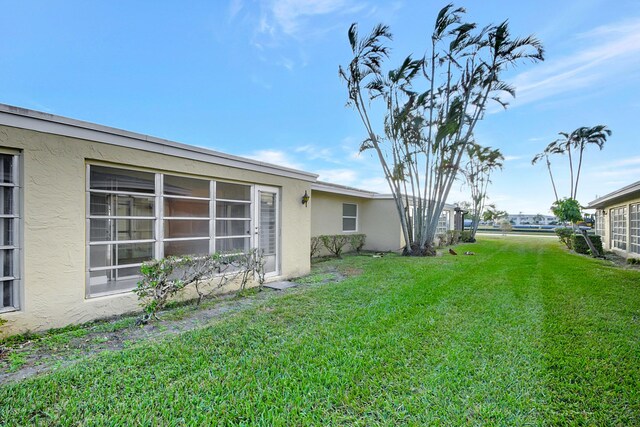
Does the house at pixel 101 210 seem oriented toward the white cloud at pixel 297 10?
no

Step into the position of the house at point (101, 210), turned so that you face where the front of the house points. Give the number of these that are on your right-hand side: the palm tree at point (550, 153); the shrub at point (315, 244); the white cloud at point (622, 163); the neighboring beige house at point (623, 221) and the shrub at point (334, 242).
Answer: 0

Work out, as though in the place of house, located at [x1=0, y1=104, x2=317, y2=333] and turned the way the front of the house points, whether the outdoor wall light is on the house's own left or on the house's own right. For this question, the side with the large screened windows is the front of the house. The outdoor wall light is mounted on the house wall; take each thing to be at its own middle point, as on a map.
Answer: on the house's own left

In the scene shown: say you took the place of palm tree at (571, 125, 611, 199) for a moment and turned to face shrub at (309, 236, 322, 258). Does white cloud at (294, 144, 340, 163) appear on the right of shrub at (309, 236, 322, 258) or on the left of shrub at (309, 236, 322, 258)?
right

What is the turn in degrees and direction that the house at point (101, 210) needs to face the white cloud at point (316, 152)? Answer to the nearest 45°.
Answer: approximately 90° to its left

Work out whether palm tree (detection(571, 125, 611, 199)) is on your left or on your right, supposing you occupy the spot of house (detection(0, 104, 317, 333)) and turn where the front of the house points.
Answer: on your left

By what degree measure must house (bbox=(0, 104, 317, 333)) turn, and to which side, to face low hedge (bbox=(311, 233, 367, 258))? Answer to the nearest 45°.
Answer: approximately 90° to its left

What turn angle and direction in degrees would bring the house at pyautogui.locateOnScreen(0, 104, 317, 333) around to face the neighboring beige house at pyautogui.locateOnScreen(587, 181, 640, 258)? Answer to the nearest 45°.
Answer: approximately 45° to its left

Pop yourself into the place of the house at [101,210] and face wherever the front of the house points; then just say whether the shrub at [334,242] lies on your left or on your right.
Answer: on your left

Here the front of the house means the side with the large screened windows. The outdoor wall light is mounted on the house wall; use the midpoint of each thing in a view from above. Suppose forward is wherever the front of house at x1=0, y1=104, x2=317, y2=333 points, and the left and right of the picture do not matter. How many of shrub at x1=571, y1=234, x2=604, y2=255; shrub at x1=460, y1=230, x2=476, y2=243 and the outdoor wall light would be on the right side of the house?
0

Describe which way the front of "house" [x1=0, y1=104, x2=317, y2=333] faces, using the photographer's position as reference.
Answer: facing the viewer and to the right of the viewer
